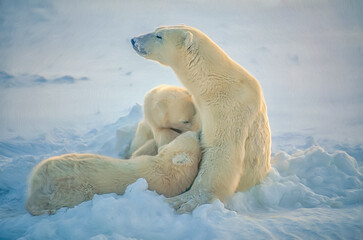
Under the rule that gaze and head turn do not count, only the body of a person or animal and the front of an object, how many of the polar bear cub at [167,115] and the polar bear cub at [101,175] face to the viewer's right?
2

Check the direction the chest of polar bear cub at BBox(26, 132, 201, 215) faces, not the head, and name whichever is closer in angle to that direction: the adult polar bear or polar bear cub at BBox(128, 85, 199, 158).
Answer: the adult polar bear

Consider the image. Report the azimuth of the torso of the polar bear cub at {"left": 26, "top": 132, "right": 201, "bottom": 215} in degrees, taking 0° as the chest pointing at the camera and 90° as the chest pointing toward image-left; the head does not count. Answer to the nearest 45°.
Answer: approximately 270°

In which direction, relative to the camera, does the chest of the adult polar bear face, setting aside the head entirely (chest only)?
to the viewer's left

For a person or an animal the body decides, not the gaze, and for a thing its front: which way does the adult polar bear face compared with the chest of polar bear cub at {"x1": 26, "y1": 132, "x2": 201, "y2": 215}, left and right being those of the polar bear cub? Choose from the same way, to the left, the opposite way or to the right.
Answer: the opposite way

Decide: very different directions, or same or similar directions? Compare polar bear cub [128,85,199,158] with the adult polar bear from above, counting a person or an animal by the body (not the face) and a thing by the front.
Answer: very different directions

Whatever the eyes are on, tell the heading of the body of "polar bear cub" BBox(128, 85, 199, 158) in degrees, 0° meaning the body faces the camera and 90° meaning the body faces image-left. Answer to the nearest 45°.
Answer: approximately 270°

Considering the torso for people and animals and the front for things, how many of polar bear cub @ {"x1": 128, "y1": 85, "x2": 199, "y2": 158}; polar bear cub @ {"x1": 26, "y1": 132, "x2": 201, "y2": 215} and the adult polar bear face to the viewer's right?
2

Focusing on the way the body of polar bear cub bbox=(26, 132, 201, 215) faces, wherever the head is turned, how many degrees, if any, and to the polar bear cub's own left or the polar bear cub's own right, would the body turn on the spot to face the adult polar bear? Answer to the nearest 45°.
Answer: approximately 45° to the polar bear cub's own left

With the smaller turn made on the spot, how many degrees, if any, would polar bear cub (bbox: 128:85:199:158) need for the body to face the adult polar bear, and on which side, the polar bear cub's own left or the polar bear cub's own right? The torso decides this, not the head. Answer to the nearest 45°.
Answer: approximately 45° to the polar bear cub's own right

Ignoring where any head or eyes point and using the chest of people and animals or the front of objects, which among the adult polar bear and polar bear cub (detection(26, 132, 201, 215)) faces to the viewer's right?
the polar bear cub
